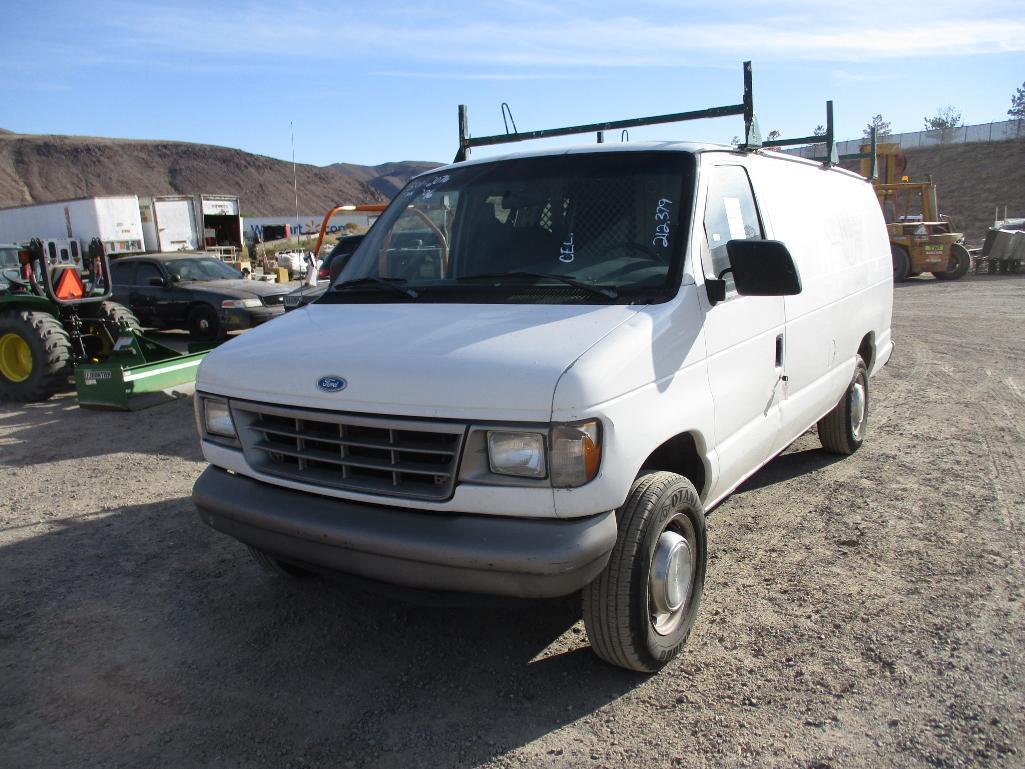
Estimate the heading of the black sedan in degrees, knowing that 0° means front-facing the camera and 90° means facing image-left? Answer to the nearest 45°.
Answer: approximately 315°

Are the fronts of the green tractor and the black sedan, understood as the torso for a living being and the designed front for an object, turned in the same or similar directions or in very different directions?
very different directions

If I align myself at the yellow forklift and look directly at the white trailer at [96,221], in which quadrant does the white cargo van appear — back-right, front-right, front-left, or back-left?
front-left

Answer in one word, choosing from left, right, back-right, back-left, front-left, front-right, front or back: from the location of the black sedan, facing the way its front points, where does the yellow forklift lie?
front-left

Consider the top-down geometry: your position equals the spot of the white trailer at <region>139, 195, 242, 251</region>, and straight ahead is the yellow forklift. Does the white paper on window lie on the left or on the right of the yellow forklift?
right

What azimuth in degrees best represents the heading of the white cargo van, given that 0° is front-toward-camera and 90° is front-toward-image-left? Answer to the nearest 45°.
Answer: approximately 45°

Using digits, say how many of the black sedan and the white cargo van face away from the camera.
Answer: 0

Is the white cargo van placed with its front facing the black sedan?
no

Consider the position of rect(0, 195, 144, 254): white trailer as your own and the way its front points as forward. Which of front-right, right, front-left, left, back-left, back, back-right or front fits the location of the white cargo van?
back-left

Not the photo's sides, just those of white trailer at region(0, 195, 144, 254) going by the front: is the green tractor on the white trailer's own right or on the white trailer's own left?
on the white trailer's own left

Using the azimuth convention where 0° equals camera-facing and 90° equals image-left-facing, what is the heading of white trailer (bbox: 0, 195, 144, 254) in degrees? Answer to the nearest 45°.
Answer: approximately 135°

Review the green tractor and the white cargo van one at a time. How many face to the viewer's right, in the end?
0

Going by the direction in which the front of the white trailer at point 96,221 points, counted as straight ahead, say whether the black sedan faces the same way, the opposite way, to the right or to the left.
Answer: the opposite way

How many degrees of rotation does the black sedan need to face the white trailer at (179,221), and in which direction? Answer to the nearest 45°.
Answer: approximately 135° to its left

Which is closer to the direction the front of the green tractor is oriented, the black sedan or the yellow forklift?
the black sedan

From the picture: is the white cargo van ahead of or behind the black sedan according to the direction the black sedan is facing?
ahead

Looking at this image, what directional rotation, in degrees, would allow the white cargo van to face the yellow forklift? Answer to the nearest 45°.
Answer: approximately 180°

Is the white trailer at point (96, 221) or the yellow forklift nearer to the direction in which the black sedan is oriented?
the yellow forklift

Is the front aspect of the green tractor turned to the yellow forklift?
no

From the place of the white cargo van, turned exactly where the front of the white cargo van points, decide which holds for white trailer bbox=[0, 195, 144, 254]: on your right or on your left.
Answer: on your right

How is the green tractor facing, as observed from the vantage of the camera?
facing away from the viewer and to the left of the viewer

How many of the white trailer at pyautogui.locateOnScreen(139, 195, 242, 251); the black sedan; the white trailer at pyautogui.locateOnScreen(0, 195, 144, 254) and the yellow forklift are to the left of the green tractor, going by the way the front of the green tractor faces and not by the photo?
0
